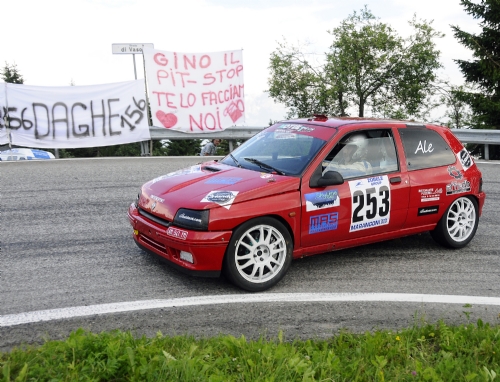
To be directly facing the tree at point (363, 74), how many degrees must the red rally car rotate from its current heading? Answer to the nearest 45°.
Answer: approximately 135° to its right

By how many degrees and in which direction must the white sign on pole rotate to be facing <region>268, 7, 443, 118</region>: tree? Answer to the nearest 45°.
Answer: approximately 135° to its left

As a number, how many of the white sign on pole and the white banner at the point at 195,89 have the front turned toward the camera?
2

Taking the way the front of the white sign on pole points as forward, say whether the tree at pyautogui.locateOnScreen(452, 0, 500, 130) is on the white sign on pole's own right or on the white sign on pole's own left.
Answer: on the white sign on pole's own left

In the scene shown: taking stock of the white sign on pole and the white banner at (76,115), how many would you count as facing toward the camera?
2

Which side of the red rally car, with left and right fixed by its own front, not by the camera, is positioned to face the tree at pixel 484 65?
back

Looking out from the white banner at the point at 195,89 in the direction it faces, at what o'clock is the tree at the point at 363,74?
The tree is roughly at 7 o'clock from the white banner.

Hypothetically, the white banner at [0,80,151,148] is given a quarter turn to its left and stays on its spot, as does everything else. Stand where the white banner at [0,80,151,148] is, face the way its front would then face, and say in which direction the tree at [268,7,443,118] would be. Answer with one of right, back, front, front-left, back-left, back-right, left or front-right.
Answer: front-left

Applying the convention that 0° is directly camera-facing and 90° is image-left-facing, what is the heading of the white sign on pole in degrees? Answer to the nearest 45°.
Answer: approximately 0°

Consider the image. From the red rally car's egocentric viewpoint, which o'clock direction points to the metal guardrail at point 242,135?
The metal guardrail is roughly at 4 o'clock from the red rally car.
